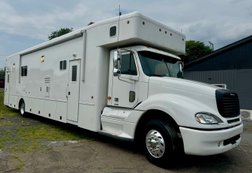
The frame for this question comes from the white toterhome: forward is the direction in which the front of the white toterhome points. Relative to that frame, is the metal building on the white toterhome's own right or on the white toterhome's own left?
on the white toterhome's own left

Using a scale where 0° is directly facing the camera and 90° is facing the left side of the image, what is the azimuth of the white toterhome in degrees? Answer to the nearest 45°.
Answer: approximately 315°

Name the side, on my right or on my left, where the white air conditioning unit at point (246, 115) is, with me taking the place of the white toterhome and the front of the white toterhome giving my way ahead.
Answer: on my left
